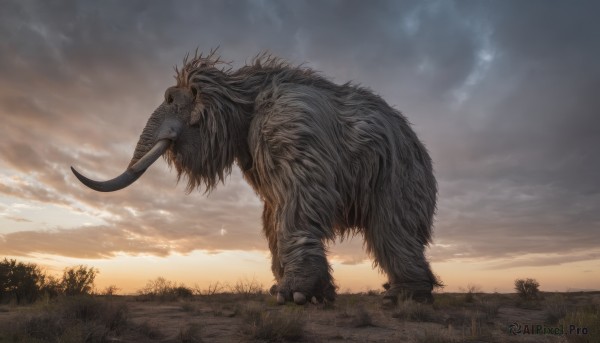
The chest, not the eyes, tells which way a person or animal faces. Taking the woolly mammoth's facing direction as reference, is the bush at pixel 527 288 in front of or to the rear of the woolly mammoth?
to the rear

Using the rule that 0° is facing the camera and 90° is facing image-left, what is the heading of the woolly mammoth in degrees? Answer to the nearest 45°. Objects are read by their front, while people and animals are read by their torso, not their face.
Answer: approximately 90°
